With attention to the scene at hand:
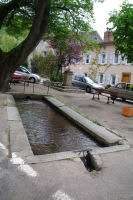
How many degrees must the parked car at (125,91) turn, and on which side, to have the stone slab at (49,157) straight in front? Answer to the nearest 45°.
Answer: approximately 90° to its left

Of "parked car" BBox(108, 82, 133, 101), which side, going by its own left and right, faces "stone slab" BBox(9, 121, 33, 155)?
left

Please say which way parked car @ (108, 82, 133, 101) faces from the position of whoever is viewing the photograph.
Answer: facing to the left of the viewer

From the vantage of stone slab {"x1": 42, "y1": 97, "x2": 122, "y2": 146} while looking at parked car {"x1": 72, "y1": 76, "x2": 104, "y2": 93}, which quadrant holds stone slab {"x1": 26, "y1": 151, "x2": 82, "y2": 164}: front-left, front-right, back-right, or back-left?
back-left

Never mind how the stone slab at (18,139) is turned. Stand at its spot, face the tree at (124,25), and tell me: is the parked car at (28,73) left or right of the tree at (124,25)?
left

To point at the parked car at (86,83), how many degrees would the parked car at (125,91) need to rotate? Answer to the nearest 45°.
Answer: approximately 45° to its right

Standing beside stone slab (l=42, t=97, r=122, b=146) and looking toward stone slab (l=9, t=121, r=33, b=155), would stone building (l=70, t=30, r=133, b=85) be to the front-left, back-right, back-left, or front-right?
back-right

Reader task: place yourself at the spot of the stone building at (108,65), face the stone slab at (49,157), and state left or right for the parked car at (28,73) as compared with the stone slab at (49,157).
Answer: right
